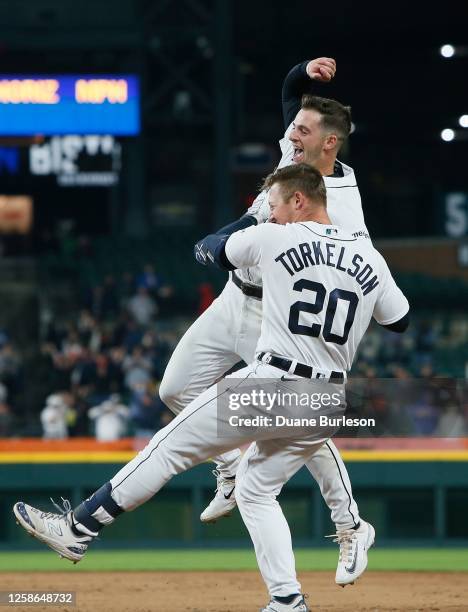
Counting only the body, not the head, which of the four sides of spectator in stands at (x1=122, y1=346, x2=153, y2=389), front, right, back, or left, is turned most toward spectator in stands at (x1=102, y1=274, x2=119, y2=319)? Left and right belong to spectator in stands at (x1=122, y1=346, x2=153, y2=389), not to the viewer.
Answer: back

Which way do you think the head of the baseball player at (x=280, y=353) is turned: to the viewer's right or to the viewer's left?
to the viewer's left

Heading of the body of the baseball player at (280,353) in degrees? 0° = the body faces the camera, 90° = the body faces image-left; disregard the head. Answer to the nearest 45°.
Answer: approximately 135°

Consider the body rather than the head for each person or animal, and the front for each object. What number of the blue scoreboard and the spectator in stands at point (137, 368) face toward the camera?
2

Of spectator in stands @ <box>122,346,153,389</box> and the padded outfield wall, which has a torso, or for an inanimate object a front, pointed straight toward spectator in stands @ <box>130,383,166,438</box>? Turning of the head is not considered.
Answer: spectator in stands @ <box>122,346,153,389</box>

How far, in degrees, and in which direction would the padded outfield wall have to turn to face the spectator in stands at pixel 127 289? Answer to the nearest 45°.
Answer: approximately 180°

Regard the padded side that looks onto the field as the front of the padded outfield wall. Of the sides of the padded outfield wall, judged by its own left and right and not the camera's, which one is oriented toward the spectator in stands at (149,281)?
back

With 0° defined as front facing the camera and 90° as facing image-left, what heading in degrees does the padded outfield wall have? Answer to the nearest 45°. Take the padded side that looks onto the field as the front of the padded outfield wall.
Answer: approximately 0°

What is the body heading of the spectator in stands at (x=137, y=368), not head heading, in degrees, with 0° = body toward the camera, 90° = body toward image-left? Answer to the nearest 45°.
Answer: approximately 0°

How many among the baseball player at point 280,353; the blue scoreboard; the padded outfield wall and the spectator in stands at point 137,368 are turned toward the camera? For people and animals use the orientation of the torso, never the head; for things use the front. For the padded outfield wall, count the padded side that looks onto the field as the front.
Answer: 3

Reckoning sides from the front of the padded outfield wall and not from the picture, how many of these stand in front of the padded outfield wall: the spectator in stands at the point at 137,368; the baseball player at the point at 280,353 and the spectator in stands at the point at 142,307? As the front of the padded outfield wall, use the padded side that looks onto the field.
1

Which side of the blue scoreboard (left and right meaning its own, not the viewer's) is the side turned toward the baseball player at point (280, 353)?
front

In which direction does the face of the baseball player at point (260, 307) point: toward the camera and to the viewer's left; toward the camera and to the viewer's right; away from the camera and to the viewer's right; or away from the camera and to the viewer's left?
toward the camera and to the viewer's left

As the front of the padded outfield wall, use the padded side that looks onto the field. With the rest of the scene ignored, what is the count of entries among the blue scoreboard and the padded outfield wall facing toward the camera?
2
